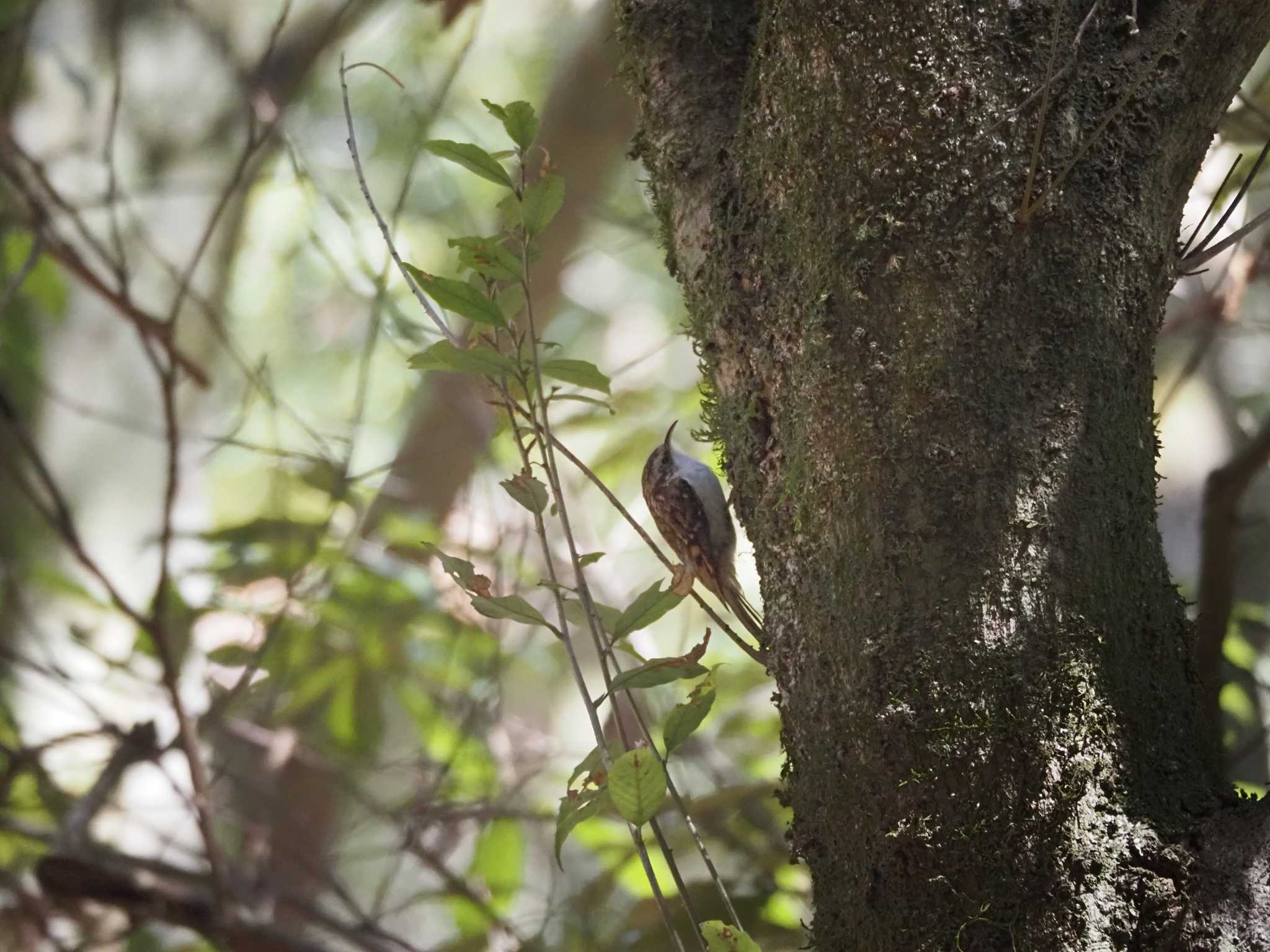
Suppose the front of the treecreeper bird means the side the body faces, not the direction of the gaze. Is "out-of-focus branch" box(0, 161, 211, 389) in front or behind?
behind

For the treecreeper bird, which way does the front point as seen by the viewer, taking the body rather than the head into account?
to the viewer's right
